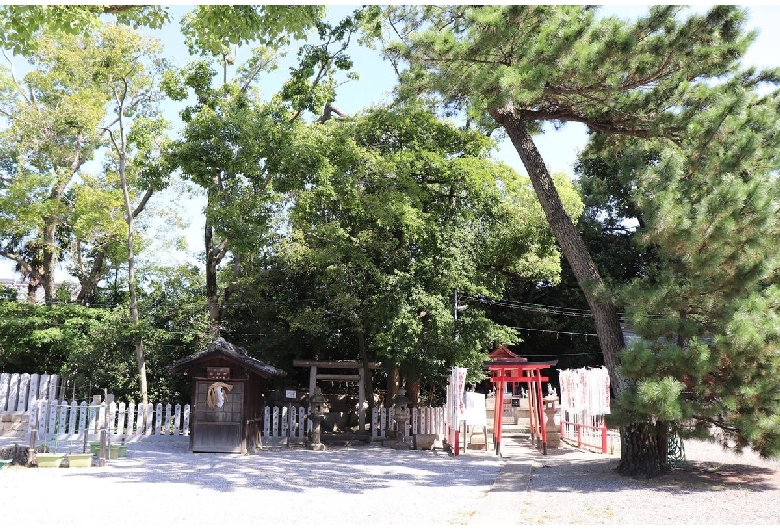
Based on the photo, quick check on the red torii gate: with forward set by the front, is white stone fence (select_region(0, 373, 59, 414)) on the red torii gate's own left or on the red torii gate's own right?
on the red torii gate's own right

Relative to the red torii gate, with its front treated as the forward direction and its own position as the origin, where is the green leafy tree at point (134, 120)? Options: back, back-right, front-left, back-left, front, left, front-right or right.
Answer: right

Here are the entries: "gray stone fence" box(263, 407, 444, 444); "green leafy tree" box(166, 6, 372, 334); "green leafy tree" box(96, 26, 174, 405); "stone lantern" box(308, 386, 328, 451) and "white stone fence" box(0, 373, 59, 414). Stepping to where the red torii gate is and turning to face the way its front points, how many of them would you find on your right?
5

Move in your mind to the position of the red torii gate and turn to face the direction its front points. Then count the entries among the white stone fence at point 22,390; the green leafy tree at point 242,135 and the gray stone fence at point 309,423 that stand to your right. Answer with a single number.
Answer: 3

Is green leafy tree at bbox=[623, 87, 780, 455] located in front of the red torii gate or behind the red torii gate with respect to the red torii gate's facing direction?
in front

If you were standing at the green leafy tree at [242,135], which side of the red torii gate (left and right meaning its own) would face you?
right

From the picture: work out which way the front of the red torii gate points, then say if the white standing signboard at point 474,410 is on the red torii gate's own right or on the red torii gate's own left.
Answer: on the red torii gate's own right

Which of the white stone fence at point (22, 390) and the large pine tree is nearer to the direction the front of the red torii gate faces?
the large pine tree

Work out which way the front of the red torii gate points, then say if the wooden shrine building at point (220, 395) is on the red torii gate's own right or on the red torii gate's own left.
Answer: on the red torii gate's own right

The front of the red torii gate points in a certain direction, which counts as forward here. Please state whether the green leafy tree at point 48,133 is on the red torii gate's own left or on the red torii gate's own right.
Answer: on the red torii gate's own right

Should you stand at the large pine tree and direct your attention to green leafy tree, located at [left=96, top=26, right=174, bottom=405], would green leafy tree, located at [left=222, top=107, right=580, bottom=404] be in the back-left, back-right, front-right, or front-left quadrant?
front-right

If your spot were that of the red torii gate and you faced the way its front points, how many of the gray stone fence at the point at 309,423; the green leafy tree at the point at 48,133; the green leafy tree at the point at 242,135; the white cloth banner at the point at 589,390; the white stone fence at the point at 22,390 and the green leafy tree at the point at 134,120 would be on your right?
5

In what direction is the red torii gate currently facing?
toward the camera

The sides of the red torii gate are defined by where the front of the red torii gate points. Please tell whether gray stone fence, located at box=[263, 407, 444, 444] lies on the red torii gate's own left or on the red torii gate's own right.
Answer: on the red torii gate's own right
